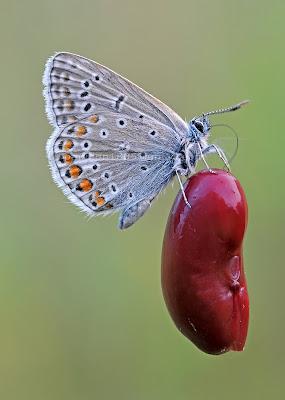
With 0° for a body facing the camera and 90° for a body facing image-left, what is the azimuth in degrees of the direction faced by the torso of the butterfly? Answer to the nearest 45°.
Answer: approximately 270°
